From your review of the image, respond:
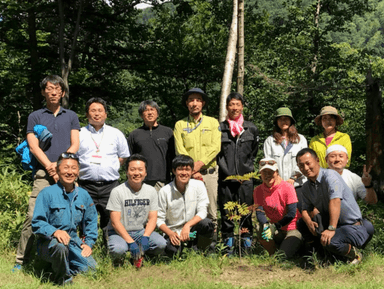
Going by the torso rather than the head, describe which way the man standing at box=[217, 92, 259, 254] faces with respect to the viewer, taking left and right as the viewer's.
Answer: facing the viewer

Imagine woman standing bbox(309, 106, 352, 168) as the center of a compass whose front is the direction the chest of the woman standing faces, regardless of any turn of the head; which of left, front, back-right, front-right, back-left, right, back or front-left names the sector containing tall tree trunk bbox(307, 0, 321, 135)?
back

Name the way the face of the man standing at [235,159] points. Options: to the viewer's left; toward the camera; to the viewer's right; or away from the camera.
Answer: toward the camera

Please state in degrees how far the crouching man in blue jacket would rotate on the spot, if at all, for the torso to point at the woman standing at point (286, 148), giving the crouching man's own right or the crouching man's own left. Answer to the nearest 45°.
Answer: approximately 90° to the crouching man's own left

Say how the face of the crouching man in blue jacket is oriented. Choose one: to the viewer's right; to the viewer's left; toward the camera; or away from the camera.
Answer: toward the camera

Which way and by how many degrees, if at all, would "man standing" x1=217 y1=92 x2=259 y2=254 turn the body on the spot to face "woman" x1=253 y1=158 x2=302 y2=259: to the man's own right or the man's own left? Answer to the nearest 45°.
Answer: approximately 45° to the man's own left

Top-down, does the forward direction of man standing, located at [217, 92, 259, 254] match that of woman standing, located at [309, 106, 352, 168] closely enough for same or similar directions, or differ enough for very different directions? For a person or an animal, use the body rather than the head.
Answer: same or similar directions

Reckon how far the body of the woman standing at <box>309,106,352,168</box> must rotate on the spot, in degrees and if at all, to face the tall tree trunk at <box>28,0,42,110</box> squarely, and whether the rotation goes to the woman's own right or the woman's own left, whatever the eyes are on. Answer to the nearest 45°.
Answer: approximately 135° to the woman's own right

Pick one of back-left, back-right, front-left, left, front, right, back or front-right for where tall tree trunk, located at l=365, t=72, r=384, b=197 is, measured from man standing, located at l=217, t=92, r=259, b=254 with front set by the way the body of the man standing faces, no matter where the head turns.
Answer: back-left

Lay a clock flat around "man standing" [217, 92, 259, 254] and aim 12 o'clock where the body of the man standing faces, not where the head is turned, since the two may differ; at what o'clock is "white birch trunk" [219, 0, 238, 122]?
The white birch trunk is roughly at 6 o'clock from the man standing.

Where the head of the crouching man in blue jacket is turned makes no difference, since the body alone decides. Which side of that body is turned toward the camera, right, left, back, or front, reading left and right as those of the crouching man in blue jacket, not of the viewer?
front
